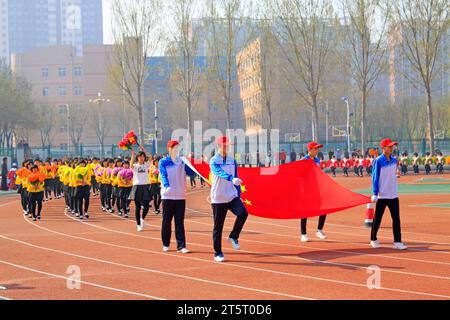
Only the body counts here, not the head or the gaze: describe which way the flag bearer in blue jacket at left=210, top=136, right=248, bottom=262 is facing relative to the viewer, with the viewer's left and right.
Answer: facing the viewer and to the right of the viewer

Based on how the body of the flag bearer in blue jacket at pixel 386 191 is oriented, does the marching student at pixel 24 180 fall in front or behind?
behind

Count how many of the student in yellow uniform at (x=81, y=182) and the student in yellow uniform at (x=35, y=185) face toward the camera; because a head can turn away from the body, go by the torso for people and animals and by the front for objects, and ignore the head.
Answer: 2

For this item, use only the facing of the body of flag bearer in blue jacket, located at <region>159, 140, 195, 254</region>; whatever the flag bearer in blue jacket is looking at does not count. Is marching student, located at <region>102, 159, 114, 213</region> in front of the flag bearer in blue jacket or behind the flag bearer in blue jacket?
behind

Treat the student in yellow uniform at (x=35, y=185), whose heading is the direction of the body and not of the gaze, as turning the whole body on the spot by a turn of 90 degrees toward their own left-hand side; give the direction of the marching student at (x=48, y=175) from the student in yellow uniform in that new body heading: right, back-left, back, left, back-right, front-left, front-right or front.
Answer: left

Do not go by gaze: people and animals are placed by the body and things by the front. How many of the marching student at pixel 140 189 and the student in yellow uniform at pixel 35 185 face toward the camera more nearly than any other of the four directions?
2

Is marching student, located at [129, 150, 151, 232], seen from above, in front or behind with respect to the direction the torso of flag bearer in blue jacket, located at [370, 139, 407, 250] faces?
behind

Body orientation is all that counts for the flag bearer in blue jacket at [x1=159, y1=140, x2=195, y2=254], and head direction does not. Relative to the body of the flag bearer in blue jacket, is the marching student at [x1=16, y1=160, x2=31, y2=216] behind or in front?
behind

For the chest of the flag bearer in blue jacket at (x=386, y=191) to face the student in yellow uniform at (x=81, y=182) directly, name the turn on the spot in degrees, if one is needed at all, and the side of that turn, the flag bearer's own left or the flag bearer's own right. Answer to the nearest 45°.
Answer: approximately 180°

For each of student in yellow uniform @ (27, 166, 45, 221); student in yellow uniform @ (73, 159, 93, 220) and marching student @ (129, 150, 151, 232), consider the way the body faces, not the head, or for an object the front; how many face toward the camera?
3

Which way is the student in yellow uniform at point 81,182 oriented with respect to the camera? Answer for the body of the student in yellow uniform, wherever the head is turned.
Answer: toward the camera

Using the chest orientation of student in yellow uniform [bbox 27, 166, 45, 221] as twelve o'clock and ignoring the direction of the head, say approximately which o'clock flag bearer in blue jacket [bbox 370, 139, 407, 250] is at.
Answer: The flag bearer in blue jacket is roughly at 11 o'clock from the student in yellow uniform.

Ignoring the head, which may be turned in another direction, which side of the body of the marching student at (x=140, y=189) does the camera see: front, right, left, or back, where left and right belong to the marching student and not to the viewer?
front
